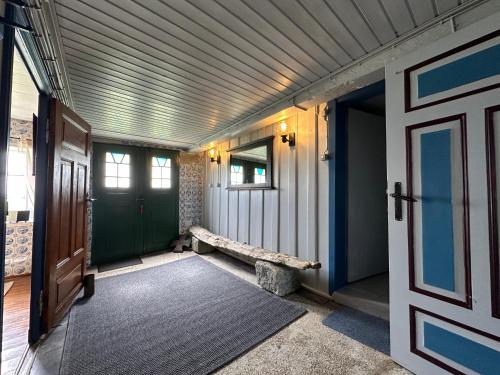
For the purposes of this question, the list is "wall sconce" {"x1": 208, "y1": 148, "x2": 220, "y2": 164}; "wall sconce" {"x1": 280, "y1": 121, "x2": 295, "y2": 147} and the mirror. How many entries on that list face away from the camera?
0

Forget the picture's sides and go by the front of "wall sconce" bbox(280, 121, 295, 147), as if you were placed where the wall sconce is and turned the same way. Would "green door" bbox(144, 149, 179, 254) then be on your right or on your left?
on your right

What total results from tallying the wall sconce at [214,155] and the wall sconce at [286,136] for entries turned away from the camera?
0

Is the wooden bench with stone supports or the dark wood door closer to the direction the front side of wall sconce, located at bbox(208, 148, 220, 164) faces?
the dark wood door

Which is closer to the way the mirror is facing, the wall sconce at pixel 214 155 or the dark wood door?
the dark wood door

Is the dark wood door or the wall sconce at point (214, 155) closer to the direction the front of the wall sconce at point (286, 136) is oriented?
the dark wood door

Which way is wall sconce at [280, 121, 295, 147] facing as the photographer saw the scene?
facing the viewer and to the left of the viewer

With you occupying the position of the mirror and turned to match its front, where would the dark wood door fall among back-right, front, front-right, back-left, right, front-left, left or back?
front

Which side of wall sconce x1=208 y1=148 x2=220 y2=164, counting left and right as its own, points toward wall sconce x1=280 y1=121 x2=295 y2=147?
left

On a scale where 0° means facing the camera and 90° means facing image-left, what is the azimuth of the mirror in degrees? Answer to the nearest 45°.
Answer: approximately 45°

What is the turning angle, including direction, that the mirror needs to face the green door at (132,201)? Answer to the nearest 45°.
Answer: approximately 45° to its right

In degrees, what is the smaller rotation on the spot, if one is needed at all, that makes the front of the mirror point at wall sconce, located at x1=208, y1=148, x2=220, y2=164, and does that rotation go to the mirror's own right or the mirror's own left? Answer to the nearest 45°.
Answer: approximately 90° to the mirror's own right

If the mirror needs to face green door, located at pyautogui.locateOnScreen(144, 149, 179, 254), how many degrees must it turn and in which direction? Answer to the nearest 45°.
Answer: approximately 90° to its right
